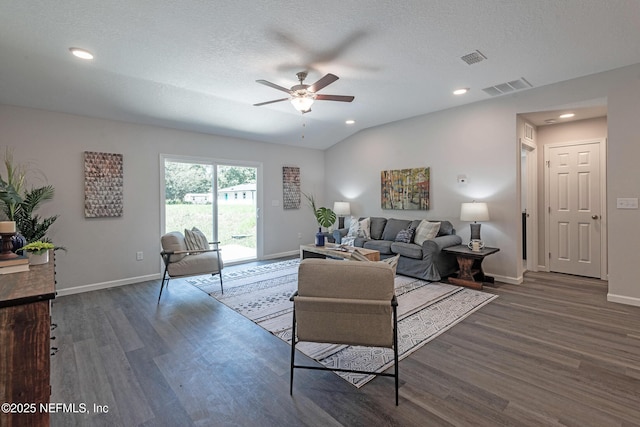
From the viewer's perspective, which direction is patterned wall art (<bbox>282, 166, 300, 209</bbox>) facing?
toward the camera

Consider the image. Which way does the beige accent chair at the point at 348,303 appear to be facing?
away from the camera

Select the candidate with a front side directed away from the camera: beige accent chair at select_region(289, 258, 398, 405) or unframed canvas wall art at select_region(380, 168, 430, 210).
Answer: the beige accent chair

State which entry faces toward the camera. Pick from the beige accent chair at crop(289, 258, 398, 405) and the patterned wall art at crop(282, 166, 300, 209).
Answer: the patterned wall art

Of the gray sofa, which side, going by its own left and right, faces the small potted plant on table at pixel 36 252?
front

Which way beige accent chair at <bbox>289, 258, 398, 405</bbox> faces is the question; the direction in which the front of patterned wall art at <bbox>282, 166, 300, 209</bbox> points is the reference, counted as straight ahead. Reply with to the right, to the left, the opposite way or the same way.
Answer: the opposite way

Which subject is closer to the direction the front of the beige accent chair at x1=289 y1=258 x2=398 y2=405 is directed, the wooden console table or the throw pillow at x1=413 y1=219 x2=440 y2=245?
the throw pillow

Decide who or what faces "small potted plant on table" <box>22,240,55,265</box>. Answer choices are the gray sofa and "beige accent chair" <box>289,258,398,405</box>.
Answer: the gray sofa

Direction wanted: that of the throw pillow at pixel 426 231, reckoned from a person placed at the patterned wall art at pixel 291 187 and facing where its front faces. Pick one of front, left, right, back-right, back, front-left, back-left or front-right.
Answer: front-left

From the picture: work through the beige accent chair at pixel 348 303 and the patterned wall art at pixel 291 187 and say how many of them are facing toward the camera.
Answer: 1

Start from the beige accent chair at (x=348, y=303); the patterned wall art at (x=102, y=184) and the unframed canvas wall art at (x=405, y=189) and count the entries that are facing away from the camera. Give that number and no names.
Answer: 1

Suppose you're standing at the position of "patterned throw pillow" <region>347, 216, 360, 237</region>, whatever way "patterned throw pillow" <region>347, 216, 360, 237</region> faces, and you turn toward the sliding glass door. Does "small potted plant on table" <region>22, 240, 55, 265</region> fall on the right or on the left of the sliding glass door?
left

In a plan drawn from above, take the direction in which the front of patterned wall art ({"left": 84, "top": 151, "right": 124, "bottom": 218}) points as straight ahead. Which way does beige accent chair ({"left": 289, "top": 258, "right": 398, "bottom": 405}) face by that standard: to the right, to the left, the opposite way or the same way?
to the left

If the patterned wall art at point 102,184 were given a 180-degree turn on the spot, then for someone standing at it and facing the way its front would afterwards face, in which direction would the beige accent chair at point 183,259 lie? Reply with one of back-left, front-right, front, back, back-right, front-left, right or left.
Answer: back

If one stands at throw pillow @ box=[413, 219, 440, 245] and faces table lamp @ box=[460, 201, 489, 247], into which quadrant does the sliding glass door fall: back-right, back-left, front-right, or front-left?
back-right

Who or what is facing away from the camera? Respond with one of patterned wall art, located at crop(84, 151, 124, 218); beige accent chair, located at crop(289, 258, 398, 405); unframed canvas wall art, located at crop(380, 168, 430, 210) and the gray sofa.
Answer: the beige accent chair

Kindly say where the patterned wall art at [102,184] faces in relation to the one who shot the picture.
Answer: facing the viewer and to the right of the viewer

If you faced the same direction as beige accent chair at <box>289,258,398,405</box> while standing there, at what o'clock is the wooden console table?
The wooden console table is roughly at 8 o'clock from the beige accent chair.

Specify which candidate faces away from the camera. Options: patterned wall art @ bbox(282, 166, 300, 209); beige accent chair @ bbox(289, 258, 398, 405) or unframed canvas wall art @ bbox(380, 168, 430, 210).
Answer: the beige accent chair

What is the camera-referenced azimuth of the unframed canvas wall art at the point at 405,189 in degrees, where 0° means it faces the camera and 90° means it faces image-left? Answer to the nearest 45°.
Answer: approximately 45°
